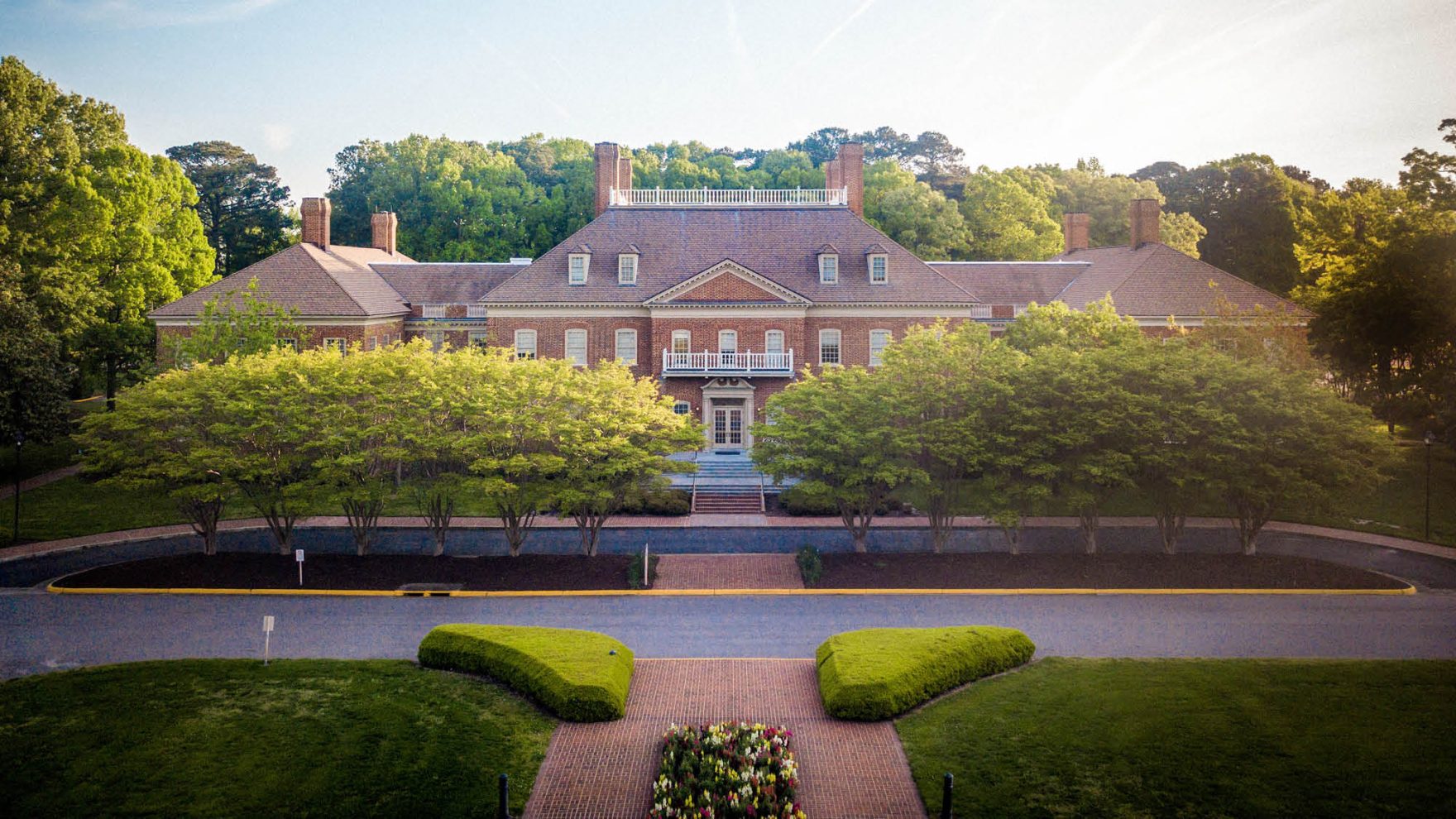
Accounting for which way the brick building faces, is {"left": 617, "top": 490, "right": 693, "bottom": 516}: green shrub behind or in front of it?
in front

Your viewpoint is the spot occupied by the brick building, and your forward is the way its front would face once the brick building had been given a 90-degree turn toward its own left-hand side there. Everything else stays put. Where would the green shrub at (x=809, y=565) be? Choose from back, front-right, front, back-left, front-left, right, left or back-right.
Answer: right

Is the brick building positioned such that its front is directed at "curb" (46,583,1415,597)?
yes

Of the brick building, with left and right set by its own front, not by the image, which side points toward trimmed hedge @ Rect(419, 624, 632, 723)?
front

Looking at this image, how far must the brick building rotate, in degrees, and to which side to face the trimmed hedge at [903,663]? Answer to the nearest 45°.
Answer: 0° — it already faces it

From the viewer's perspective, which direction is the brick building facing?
toward the camera

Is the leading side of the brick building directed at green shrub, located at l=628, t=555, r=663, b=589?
yes
